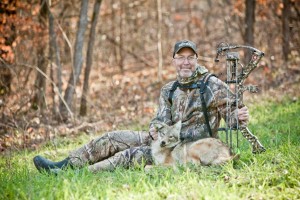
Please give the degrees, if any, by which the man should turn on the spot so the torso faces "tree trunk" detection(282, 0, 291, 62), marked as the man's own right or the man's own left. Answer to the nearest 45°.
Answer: approximately 135° to the man's own left

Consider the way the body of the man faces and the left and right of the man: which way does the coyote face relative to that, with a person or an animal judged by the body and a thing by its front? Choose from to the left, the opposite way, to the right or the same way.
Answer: to the right

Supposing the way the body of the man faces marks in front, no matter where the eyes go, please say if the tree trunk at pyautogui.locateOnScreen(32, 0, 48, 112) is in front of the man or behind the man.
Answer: behind

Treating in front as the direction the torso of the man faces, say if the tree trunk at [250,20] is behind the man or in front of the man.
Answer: behind

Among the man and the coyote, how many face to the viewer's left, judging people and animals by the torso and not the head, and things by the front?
1

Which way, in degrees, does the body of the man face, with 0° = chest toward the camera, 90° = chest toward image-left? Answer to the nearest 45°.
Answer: approximately 0°

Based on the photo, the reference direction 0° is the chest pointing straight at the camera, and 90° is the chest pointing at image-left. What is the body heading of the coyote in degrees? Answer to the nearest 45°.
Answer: approximately 90°

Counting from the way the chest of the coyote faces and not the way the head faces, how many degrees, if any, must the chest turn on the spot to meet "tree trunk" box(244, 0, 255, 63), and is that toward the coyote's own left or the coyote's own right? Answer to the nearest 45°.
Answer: approximately 90° to the coyote's own right
